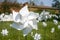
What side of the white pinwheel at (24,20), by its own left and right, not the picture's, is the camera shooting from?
front
